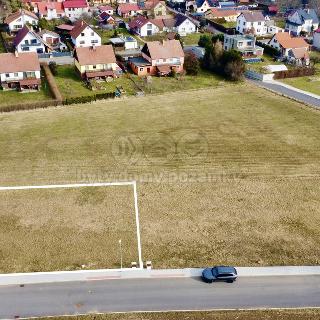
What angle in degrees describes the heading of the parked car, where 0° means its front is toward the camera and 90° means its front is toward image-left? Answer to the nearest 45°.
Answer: approximately 90°
